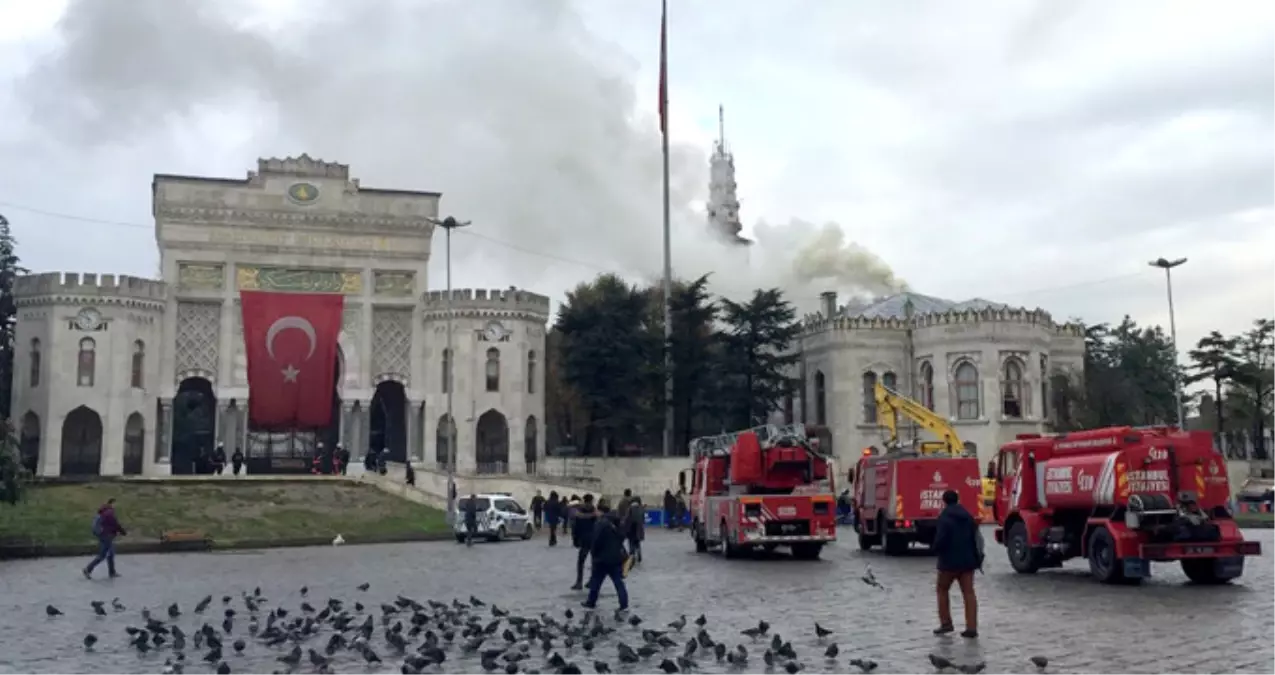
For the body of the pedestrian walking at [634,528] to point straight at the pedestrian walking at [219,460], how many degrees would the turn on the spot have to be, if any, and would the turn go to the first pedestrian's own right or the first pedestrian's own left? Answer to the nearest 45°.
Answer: approximately 45° to the first pedestrian's own left

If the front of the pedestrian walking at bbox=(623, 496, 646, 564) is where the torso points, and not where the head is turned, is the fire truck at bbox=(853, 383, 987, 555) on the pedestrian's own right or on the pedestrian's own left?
on the pedestrian's own right

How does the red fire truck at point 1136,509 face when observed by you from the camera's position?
facing away from the viewer and to the left of the viewer

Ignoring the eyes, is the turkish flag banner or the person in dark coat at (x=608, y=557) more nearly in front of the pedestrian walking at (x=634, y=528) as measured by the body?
the turkish flag banner

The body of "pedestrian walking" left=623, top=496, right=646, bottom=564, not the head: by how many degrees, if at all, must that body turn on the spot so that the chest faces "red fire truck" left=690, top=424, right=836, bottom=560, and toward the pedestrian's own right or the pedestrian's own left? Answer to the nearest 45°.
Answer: approximately 45° to the pedestrian's own right

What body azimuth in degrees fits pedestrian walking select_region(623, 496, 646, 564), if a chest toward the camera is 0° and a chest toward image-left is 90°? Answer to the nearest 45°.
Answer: approximately 180°

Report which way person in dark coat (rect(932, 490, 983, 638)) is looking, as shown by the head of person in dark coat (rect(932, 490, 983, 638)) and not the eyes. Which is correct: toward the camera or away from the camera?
away from the camera
